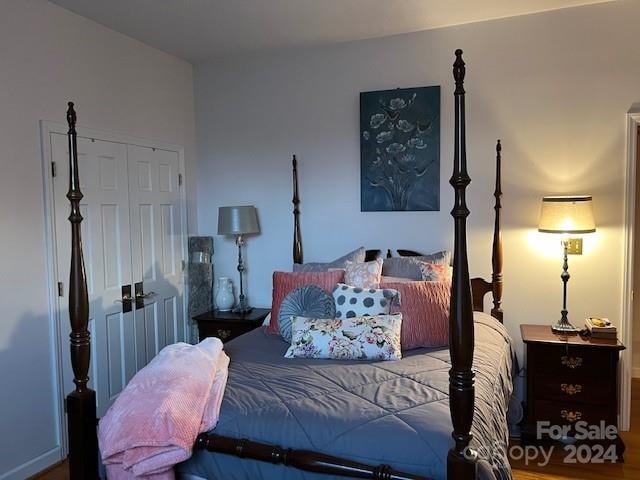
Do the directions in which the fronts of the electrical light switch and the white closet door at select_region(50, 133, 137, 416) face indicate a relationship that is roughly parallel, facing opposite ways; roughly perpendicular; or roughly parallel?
roughly perpendicular

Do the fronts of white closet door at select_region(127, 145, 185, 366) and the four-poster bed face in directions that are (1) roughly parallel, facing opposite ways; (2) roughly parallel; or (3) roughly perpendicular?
roughly perpendicular

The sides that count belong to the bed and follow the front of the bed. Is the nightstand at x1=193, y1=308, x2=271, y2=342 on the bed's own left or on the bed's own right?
on the bed's own right

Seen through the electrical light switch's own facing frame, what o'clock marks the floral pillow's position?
The floral pillow is roughly at 1 o'clock from the electrical light switch.

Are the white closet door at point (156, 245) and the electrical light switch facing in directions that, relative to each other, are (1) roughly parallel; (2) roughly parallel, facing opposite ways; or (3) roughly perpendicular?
roughly perpendicular

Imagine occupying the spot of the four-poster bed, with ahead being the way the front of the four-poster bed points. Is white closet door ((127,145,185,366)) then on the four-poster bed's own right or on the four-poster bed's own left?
on the four-poster bed's own right

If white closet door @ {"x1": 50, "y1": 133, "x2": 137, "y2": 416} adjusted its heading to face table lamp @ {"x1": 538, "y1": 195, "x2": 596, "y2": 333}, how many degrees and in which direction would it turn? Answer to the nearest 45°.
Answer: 0° — it already faces it

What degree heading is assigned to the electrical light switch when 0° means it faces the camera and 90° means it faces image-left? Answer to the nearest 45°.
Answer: approximately 0°

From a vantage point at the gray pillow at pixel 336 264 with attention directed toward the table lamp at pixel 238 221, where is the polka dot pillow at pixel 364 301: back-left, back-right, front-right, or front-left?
back-left
